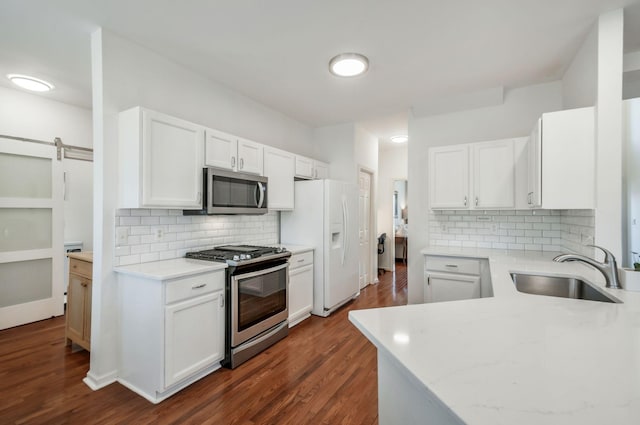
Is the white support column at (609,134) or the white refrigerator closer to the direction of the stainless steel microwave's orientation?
the white support column

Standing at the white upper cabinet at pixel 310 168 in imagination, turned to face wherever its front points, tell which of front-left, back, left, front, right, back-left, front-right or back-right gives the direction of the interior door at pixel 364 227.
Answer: left

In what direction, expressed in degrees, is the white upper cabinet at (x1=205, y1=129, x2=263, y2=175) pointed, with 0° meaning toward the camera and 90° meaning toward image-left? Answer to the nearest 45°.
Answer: approximately 315°

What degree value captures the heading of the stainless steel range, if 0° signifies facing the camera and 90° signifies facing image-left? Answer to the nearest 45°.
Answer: approximately 315°

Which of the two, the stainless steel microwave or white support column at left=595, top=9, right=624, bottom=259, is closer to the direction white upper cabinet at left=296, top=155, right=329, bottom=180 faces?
the white support column

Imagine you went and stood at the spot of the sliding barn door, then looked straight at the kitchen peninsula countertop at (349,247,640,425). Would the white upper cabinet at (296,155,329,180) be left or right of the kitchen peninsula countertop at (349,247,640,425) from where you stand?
left

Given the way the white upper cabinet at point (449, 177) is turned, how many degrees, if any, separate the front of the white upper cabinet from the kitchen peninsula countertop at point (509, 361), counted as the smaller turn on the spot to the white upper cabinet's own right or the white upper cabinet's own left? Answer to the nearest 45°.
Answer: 0° — it already faces it

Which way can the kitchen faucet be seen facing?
to the viewer's left

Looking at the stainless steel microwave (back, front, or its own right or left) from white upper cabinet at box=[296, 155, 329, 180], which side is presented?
left

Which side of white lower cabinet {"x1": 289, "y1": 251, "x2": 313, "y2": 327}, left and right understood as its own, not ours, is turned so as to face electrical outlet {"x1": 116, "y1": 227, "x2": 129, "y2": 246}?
right
